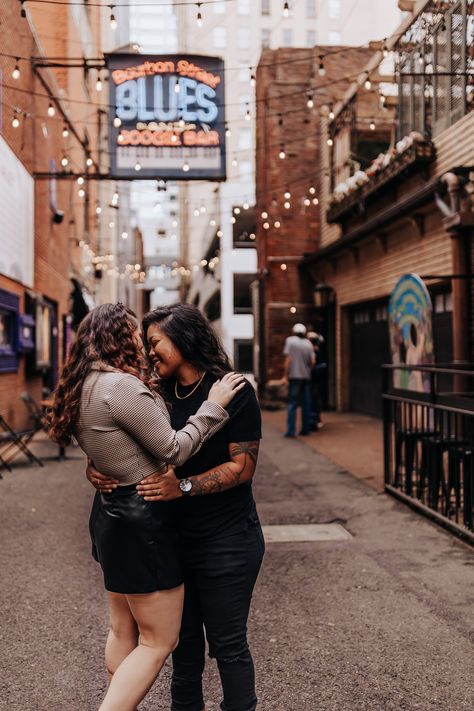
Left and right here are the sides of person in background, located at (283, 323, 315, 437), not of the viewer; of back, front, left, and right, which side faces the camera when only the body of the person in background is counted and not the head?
back

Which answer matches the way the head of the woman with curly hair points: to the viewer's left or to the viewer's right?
to the viewer's right

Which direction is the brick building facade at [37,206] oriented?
to the viewer's right

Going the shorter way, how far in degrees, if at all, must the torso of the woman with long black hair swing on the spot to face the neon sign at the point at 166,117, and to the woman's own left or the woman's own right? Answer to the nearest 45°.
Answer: approximately 135° to the woman's own right

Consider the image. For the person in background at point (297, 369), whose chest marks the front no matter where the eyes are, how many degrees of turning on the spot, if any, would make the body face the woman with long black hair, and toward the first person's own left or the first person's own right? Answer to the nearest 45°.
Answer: approximately 180°
